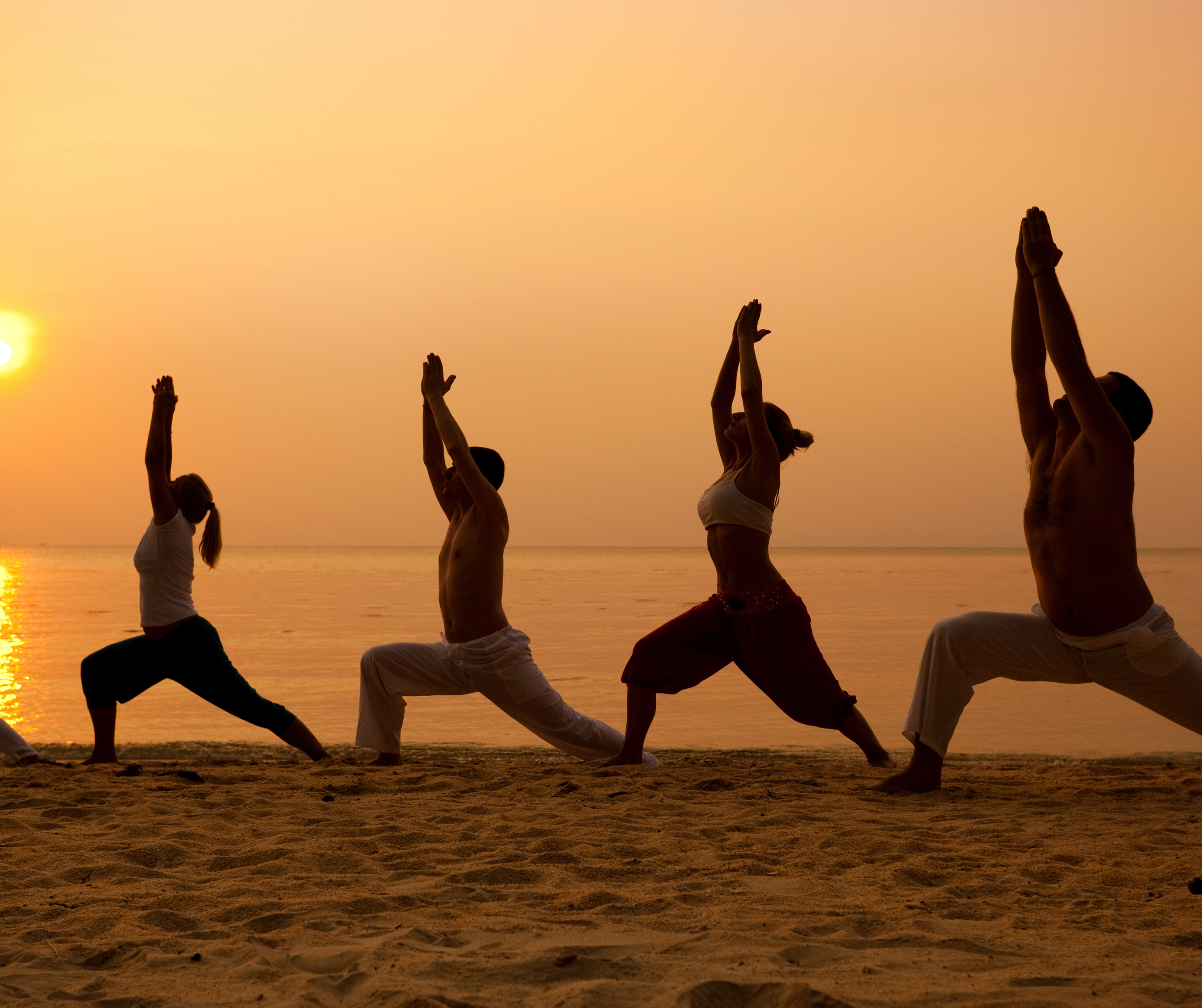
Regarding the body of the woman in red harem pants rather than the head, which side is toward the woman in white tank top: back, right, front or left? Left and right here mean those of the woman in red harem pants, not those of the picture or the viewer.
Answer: front

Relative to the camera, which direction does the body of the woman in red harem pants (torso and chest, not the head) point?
to the viewer's left

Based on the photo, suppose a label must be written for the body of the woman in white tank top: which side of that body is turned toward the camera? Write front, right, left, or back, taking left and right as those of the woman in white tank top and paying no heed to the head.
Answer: left

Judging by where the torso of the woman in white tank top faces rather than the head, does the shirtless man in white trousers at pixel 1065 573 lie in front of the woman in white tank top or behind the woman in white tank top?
behind

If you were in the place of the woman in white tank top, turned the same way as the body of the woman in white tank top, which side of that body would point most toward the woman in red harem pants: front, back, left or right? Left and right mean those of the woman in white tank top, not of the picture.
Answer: back

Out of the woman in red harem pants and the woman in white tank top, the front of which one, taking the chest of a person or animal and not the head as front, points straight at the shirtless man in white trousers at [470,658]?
the woman in red harem pants

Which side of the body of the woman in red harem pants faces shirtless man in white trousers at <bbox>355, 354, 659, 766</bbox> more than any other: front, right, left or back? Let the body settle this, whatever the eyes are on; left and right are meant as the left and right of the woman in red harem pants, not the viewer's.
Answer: front
